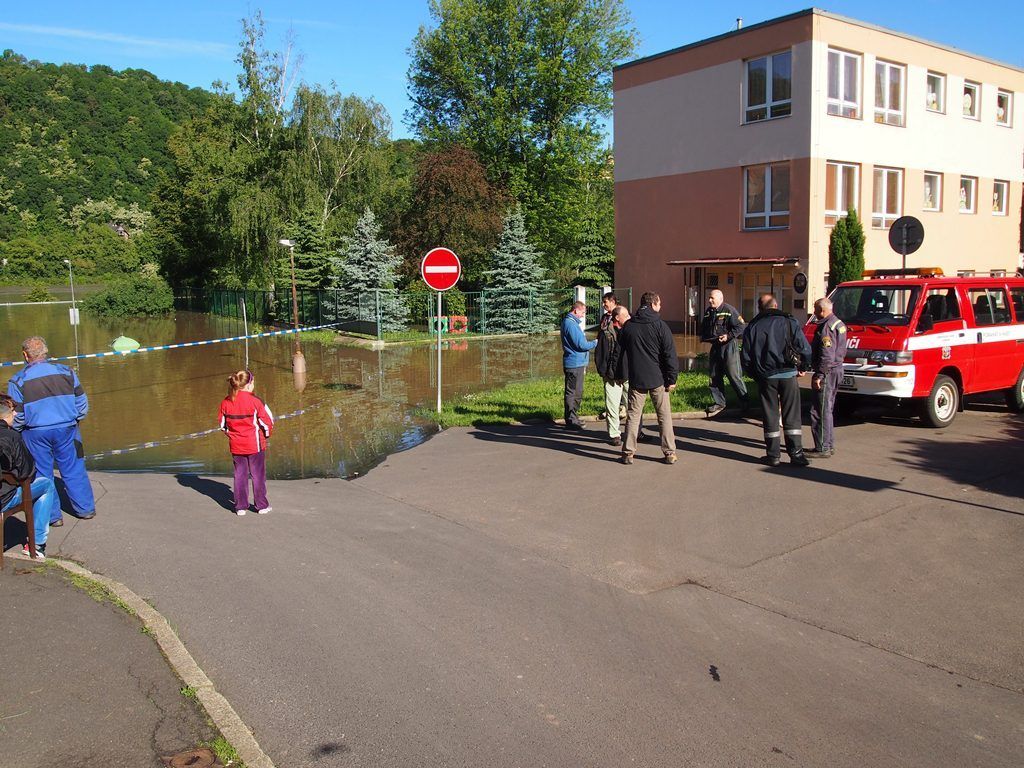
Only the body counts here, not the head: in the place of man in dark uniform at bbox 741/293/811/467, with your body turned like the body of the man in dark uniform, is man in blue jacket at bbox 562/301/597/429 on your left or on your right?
on your left

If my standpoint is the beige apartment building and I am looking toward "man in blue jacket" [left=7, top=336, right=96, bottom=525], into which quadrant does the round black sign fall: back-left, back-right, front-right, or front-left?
front-left

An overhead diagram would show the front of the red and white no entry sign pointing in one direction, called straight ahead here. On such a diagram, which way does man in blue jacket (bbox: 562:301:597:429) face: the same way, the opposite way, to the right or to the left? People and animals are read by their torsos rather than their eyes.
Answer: to the left

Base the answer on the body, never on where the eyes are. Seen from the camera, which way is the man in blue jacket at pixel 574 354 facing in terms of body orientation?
to the viewer's right

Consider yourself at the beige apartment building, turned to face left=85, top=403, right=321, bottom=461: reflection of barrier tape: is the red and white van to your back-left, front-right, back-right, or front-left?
front-left

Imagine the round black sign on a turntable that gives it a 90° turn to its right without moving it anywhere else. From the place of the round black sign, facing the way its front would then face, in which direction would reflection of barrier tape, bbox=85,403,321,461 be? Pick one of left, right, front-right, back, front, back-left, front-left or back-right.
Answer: back-right

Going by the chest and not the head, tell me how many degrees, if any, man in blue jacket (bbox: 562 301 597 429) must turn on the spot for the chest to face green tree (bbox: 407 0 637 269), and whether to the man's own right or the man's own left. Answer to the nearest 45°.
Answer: approximately 90° to the man's own left

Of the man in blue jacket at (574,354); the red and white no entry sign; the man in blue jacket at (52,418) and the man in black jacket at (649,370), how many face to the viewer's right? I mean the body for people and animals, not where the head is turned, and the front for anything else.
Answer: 1

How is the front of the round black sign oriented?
away from the camera

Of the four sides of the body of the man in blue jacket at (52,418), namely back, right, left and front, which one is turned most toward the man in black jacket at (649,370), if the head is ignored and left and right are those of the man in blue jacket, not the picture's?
right

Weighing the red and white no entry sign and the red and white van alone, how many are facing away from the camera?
0

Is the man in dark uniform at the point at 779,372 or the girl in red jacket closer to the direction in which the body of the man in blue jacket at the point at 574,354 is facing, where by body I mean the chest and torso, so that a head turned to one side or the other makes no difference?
the man in dark uniform

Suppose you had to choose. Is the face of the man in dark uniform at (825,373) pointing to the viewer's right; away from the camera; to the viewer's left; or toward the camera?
to the viewer's left

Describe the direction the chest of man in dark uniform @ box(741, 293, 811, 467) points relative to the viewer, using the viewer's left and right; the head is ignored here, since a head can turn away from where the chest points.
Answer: facing away from the viewer

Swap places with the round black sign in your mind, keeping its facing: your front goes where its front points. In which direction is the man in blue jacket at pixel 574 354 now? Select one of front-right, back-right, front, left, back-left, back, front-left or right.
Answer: back-left

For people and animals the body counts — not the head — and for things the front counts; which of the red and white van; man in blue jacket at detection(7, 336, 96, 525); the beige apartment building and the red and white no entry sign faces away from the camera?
the man in blue jacket

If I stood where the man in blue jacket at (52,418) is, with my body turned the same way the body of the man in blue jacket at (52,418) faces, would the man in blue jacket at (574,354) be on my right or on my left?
on my right

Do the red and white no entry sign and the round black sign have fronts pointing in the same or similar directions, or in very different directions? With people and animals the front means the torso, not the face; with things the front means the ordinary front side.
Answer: very different directions

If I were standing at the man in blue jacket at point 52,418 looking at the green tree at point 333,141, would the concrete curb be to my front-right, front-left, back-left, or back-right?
back-right

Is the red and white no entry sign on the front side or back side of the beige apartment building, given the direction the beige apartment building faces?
on the front side
